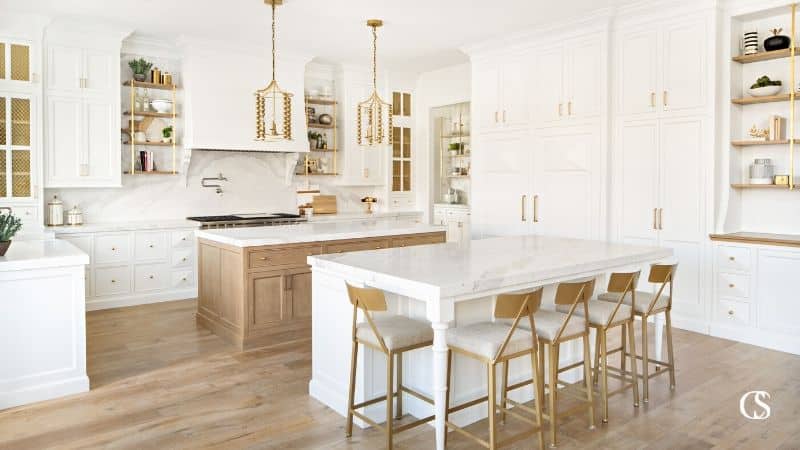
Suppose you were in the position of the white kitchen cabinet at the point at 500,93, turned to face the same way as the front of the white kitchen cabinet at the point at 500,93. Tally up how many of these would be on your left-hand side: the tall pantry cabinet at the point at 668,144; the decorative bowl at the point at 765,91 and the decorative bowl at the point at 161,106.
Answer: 2

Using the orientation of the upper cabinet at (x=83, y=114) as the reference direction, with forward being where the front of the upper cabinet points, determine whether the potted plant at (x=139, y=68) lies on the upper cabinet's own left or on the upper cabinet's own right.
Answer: on the upper cabinet's own left

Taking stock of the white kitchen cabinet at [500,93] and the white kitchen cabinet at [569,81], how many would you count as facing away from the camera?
0

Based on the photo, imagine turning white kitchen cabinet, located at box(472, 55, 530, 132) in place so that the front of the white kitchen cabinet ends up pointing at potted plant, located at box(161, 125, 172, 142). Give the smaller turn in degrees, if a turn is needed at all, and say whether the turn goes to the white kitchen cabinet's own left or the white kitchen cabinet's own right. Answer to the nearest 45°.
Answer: approximately 45° to the white kitchen cabinet's own right

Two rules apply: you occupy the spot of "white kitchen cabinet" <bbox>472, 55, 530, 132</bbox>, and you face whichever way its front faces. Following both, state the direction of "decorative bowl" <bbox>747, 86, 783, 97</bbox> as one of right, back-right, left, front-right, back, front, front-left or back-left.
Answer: left

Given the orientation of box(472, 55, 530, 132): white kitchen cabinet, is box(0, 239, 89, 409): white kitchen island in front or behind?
in front

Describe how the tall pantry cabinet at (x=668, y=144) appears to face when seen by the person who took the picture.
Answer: facing the viewer and to the left of the viewer

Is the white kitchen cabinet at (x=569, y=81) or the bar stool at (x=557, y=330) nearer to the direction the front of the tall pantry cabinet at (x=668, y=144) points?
the bar stool

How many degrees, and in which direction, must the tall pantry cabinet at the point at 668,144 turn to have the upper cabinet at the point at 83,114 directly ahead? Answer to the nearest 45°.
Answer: approximately 45° to its right

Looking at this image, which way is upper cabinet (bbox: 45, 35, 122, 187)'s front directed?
toward the camera
